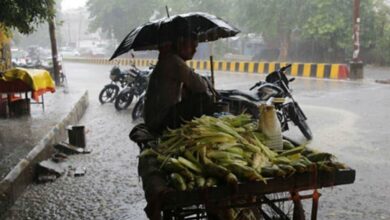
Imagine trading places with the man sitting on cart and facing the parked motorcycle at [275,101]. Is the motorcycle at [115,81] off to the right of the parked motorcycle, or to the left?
left

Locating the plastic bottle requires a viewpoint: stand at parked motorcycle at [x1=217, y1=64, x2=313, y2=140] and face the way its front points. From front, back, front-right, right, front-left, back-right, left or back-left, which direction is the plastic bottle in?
front-right

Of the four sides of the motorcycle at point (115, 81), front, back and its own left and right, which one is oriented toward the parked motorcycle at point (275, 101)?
left

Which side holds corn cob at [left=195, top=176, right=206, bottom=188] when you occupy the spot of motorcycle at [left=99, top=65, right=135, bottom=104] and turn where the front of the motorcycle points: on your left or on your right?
on your left

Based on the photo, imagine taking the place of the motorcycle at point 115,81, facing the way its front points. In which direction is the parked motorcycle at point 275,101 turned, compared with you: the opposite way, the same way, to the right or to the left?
to the left

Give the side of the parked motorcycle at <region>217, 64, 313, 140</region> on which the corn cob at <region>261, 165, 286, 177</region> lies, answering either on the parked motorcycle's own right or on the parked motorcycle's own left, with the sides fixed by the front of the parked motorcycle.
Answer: on the parked motorcycle's own right

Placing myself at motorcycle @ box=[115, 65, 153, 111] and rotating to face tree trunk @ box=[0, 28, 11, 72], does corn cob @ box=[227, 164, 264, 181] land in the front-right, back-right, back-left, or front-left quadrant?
back-left

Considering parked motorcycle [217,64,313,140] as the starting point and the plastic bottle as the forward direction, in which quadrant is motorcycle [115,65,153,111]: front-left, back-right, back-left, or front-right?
back-right
